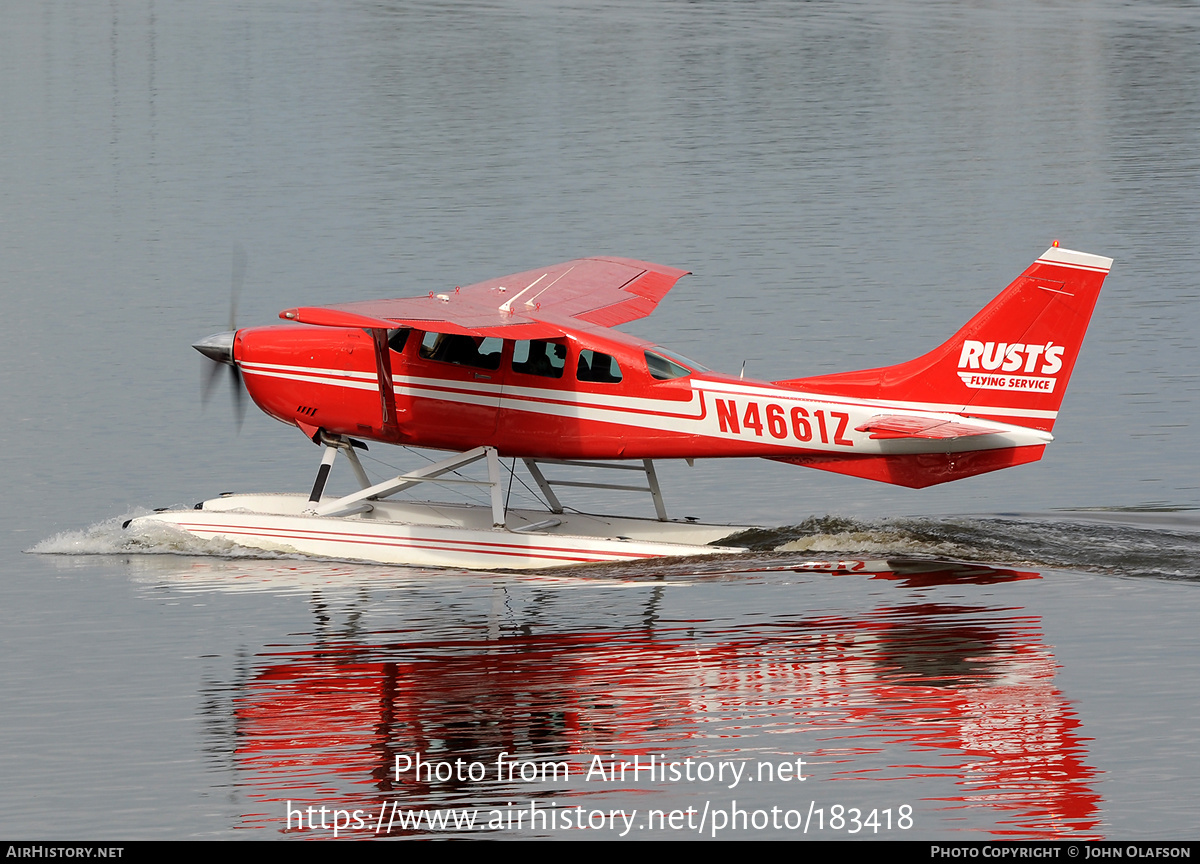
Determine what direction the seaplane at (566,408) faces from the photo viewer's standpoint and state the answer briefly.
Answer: facing to the left of the viewer
